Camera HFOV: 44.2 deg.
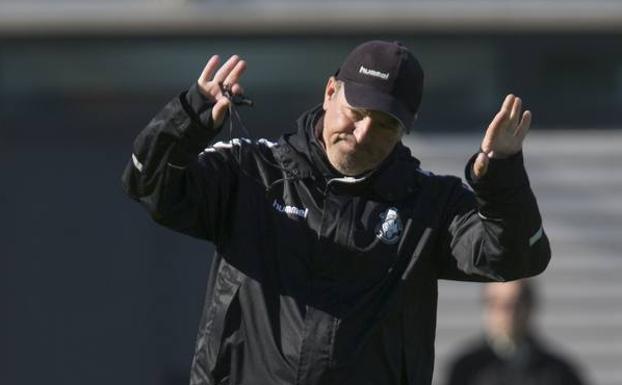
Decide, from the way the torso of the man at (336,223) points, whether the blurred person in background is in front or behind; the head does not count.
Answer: behind

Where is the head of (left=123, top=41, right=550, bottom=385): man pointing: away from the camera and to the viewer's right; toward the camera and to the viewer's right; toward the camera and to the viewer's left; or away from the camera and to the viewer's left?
toward the camera and to the viewer's right

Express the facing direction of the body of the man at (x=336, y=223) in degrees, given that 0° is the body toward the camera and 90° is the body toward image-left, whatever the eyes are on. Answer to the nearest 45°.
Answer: approximately 0°
